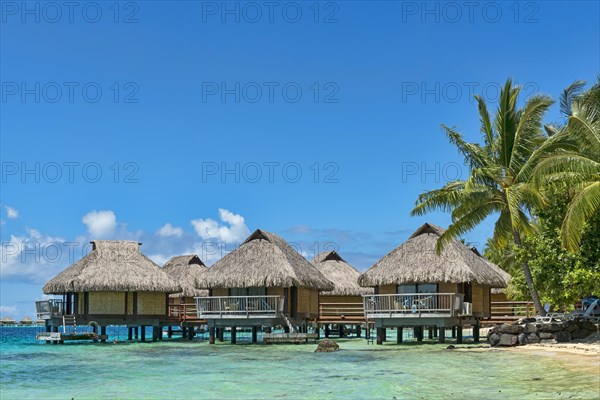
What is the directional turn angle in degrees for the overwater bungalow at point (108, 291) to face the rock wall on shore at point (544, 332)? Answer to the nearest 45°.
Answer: approximately 135° to its left

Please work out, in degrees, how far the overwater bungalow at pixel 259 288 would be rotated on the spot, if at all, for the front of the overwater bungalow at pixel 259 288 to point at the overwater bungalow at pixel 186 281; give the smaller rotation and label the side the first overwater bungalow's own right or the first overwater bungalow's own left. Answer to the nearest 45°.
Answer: approximately 180°

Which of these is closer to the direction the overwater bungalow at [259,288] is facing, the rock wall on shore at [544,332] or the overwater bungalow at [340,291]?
the rock wall on shore

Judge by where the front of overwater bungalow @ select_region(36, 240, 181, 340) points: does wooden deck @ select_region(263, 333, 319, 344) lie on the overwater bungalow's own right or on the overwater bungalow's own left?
on the overwater bungalow's own left

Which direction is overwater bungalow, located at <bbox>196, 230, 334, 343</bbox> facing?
toward the camera

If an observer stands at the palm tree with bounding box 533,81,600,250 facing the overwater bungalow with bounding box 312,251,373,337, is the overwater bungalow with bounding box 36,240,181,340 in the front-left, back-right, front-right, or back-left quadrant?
front-left

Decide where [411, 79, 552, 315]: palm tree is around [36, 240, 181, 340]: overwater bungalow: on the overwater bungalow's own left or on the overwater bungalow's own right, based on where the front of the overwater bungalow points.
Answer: on the overwater bungalow's own left

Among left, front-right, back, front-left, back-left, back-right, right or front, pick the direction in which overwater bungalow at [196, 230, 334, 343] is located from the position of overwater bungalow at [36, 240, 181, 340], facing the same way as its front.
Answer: back-left
